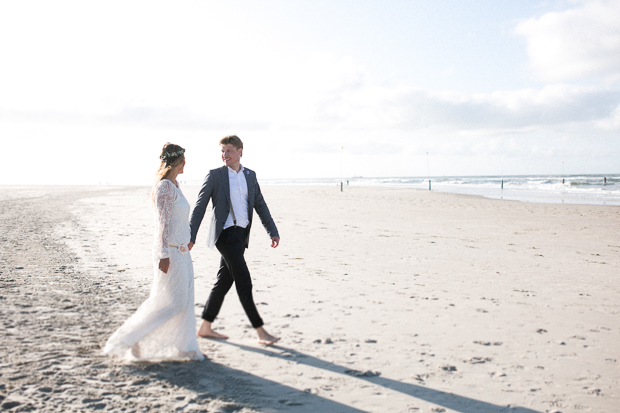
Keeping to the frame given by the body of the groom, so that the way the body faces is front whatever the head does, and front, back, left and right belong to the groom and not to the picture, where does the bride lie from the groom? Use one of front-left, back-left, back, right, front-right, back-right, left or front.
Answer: right

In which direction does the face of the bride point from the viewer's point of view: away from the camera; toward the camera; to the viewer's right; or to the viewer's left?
to the viewer's right

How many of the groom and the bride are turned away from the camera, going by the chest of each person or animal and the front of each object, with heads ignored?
0
